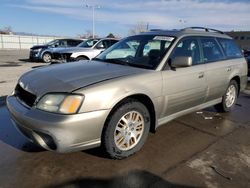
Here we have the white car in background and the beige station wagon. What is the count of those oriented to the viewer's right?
0

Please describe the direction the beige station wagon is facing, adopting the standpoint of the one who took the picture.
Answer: facing the viewer and to the left of the viewer

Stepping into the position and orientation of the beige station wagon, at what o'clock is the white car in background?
The white car in background is roughly at 4 o'clock from the beige station wagon.

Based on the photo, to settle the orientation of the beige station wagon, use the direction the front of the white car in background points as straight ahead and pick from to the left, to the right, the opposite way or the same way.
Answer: the same way

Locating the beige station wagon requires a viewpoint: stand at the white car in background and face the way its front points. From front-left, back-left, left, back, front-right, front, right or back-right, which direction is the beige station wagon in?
front-left
